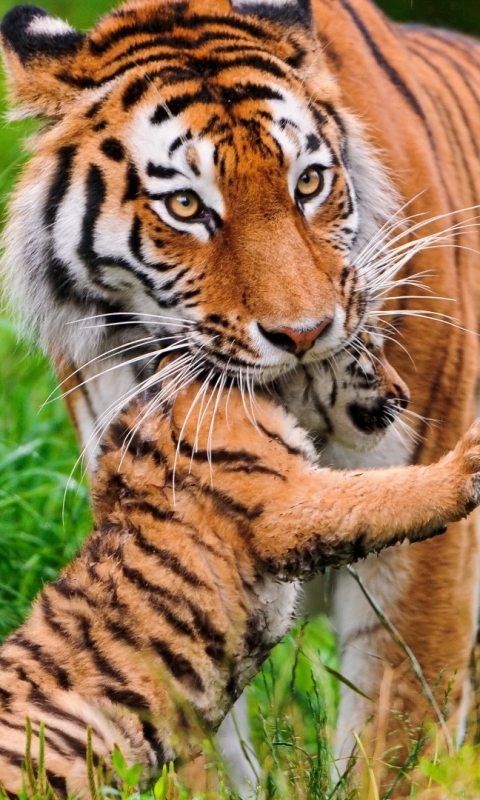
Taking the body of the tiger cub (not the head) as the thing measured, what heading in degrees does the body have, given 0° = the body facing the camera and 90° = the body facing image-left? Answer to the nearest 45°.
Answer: approximately 270°

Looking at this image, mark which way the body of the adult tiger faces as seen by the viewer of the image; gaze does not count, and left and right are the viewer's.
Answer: facing the viewer and to the left of the viewer
